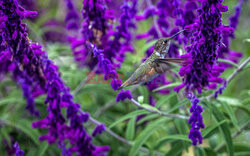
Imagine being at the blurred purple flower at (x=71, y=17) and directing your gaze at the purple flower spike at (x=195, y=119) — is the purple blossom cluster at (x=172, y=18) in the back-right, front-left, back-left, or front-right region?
front-left

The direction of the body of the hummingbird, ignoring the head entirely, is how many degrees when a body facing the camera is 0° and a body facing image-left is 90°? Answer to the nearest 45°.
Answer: approximately 270°

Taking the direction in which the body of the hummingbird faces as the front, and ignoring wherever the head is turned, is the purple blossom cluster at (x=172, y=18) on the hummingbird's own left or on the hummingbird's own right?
on the hummingbird's own left

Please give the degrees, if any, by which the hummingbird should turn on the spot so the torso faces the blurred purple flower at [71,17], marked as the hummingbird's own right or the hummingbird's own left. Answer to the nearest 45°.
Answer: approximately 135° to the hummingbird's own left
